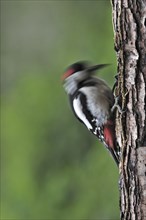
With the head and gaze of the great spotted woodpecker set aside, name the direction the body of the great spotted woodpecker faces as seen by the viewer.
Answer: to the viewer's right
